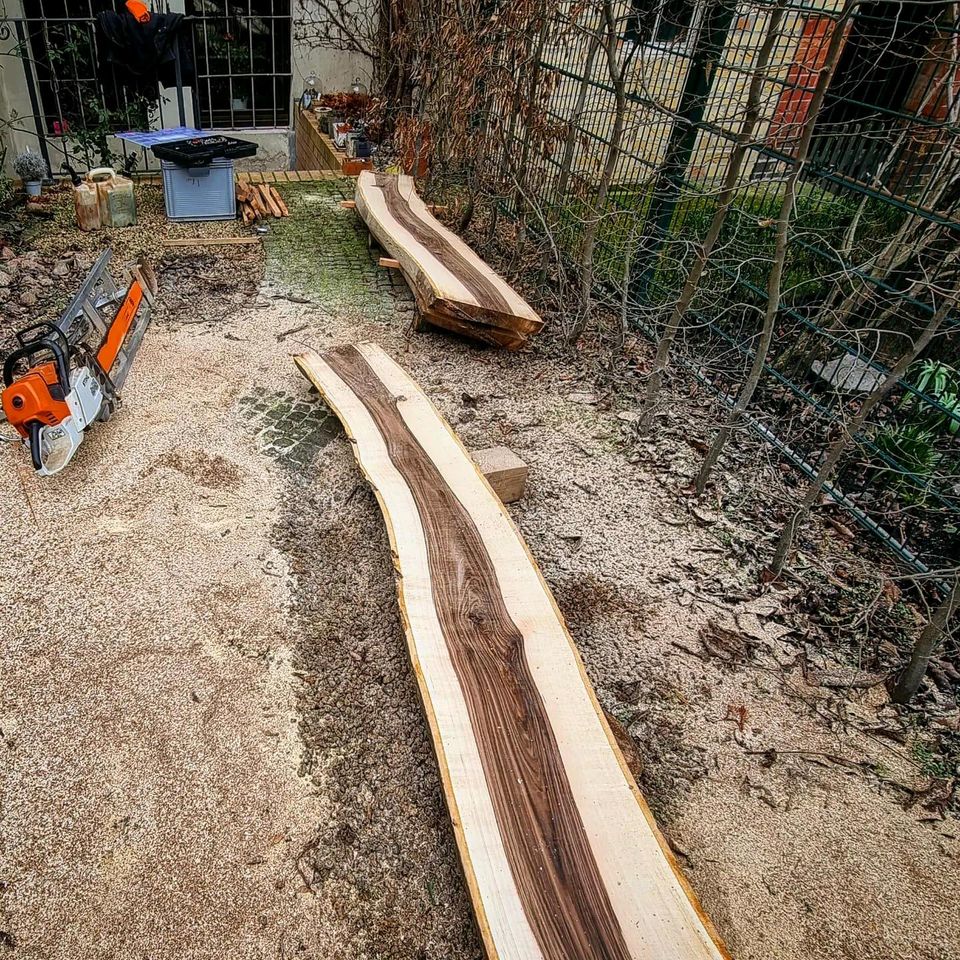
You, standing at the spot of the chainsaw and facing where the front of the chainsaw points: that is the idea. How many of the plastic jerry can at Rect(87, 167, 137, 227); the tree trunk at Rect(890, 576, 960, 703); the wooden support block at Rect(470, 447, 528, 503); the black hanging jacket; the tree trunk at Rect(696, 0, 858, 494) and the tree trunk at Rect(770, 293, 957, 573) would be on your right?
4

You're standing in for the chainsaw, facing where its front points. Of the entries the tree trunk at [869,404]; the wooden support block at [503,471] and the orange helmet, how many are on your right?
2

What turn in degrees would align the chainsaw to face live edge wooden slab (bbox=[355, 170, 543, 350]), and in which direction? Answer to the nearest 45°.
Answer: approximately 45° to its right

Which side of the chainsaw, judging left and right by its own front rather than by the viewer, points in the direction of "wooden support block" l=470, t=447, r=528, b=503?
right

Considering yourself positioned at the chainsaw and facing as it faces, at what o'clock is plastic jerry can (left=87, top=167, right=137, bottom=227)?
The plastic jerry can is roughly at 11 o'clock from the chainsaw.

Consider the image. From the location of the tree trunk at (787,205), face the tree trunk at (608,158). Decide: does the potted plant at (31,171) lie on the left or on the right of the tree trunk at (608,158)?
left

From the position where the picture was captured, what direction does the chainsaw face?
facing away from the viewer and to the right of the viewer

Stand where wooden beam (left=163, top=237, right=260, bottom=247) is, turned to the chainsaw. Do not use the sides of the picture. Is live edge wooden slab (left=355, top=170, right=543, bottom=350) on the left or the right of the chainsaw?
left

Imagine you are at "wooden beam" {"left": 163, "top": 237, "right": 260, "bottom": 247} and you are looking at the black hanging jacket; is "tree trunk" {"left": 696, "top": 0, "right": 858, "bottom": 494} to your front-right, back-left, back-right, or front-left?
back-right

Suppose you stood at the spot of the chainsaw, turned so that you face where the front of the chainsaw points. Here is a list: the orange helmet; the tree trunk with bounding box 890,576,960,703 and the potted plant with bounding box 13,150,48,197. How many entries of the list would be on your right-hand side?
1

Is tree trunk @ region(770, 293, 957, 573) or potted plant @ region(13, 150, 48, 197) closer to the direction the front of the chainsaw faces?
the potted plant

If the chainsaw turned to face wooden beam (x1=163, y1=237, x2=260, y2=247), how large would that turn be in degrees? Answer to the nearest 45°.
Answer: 0° — it already faces it

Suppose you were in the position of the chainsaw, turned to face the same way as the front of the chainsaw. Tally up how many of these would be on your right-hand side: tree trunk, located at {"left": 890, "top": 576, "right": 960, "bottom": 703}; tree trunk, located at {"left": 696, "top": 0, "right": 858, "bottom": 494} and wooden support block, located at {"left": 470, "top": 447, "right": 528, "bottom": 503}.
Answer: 3

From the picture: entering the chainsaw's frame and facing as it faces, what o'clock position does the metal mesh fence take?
The metal mesh fence is roughly at 2 o'clock from the chainsaw.

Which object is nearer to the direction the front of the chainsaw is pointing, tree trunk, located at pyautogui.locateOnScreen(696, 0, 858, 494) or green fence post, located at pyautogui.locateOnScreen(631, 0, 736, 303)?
the green fence post

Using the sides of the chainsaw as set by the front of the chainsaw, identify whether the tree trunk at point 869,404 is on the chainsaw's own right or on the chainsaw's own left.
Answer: on the chainsaw's own right

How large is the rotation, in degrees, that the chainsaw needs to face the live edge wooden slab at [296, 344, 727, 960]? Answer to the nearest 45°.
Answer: approximately 135° to its right

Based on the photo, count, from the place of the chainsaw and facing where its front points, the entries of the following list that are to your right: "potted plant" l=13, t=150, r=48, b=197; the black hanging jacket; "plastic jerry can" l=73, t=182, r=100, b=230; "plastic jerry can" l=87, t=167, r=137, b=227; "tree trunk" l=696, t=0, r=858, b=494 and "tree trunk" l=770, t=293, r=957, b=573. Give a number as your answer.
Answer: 2

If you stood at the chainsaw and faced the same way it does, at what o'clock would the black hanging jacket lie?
The black hanging jacket is roughly at 11 o'clock from the chainsaw.
